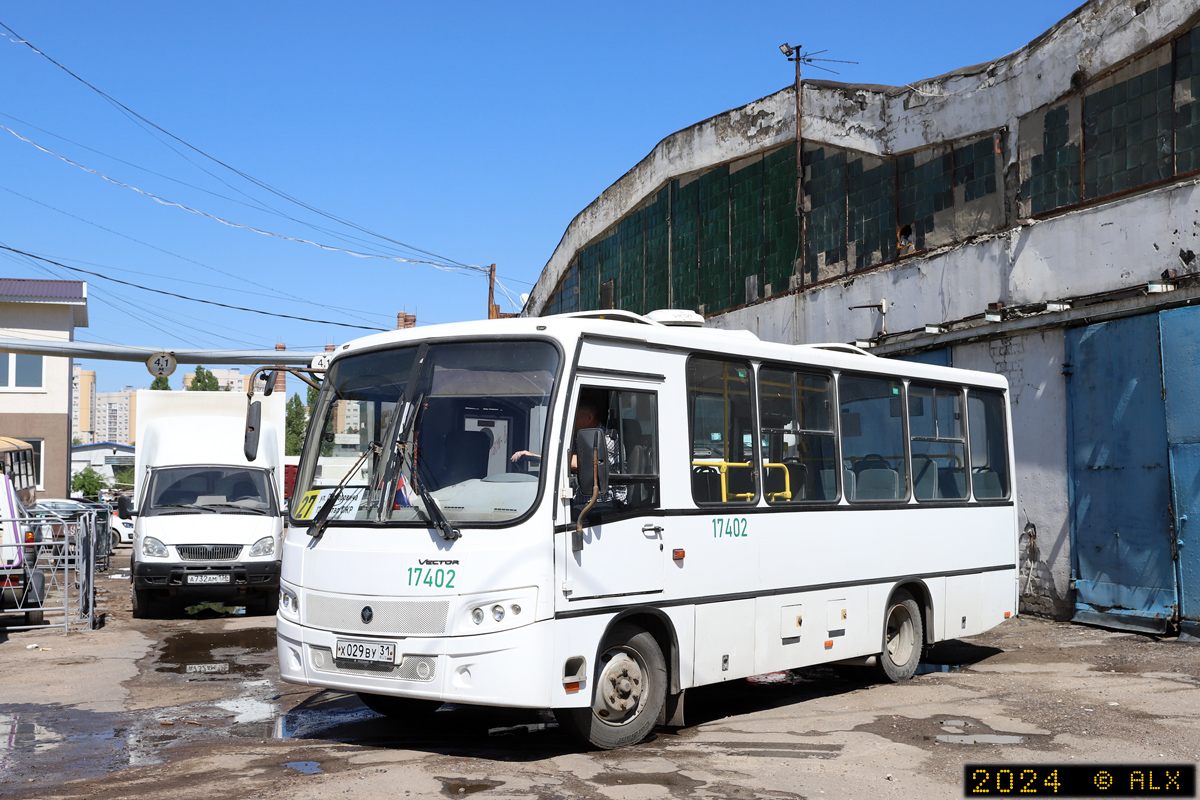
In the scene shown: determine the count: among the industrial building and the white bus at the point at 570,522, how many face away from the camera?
0

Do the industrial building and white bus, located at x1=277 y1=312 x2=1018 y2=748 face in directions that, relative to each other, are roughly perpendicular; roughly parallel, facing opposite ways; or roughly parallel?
roughly parallel

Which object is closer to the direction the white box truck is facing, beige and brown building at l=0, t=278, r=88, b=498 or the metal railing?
the metal railing

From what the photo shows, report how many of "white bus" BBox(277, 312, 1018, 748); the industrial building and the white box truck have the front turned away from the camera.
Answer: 0

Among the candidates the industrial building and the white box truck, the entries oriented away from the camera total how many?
0

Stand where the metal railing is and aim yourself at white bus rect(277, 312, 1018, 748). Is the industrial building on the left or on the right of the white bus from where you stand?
left

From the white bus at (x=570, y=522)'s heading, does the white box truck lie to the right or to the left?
on its right

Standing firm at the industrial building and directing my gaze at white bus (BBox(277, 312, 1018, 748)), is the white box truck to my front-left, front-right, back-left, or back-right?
front-right

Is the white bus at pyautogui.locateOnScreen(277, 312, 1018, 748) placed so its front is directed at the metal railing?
no

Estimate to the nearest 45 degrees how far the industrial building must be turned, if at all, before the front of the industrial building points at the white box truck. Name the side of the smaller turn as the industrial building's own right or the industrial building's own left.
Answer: approximately 45° to the industrial building's own right

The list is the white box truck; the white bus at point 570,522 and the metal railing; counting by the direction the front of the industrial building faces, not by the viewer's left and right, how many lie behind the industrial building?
0

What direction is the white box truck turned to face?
toward the camera

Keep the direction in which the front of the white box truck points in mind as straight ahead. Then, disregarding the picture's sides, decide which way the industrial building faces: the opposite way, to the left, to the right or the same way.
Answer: to the right

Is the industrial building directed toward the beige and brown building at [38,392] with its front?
no

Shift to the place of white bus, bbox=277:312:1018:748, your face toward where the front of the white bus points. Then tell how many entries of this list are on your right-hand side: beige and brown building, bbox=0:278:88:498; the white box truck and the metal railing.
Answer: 3

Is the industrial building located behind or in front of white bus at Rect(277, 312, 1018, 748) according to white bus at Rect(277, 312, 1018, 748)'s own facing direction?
behind

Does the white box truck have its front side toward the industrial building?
no

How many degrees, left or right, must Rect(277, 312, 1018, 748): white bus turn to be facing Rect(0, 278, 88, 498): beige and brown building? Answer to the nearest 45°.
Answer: approximately 90° to its right

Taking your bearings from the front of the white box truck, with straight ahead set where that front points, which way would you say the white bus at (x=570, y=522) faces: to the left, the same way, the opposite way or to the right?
to the right

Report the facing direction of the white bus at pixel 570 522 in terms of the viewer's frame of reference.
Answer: facing the viewer and to the left of the viewer
